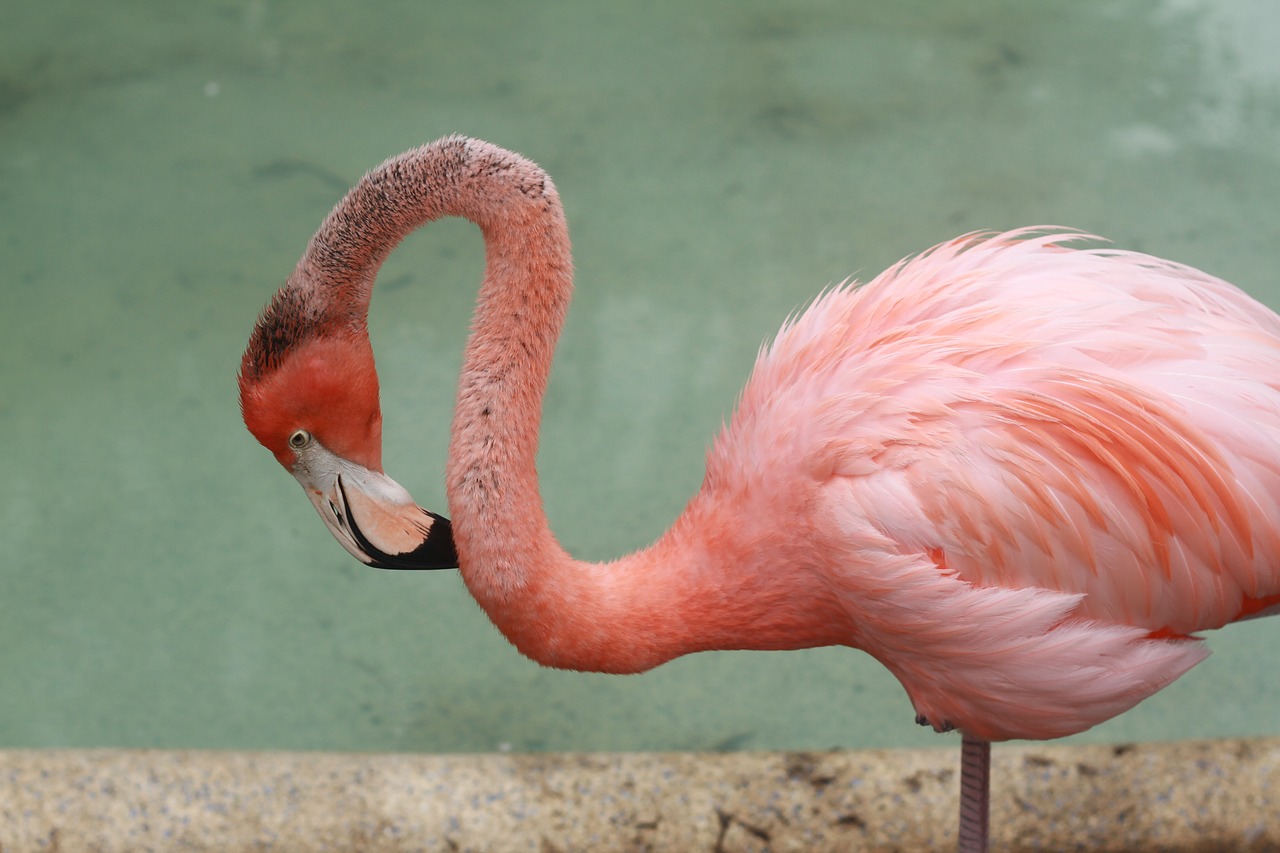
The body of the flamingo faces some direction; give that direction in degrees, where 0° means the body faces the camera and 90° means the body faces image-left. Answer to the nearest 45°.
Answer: approximately 90°
